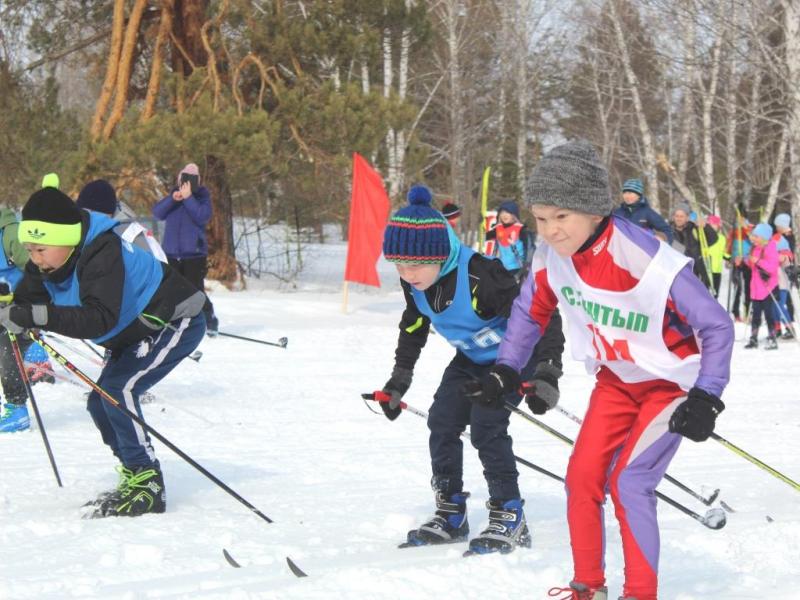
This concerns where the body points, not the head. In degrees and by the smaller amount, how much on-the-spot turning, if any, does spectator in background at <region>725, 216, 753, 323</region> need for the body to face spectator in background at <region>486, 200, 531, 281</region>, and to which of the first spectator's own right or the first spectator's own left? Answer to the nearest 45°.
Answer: approximately 45° to the first spectator's own right

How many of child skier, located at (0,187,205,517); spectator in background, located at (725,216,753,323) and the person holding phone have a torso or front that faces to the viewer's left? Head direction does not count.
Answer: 1

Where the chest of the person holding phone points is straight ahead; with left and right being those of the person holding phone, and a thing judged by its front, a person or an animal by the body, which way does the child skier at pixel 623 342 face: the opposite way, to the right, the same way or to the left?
to the right

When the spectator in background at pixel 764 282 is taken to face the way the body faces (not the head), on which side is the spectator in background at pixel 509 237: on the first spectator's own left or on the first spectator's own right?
on the first spectator's own right

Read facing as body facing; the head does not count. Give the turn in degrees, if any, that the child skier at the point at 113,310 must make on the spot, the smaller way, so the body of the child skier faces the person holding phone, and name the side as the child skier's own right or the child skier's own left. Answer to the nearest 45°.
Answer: approximately 90° to the child skier's own right

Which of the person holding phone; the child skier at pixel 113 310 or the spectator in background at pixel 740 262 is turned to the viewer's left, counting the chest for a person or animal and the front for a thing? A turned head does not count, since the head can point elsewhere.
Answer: the child skier

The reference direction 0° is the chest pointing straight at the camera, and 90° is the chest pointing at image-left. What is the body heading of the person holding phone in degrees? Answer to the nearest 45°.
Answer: approximately 0°

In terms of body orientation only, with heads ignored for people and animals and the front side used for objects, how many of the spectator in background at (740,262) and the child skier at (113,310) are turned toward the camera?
1

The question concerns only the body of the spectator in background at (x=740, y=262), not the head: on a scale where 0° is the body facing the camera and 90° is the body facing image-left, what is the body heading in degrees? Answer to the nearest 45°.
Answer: approximately 0°

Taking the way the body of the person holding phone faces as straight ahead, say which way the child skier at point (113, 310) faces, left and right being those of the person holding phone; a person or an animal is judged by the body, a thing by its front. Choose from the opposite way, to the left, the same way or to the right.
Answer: to the right

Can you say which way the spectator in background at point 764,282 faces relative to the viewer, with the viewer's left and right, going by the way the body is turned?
facing the viewer and to the left of the viewer
